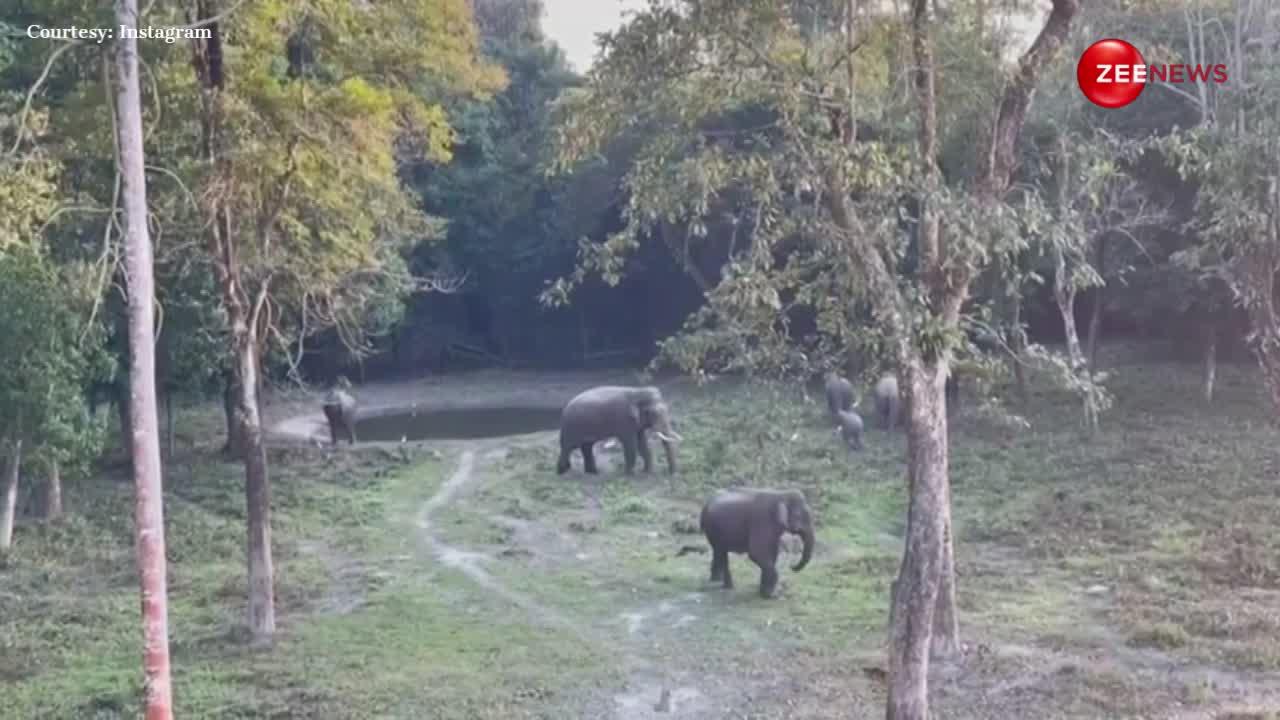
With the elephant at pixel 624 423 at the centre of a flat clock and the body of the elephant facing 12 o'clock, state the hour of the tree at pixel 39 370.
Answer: The tree is roughly at 5 o'clock from the elephant.

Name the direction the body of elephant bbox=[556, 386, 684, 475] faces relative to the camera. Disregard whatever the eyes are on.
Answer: to the viewer's right

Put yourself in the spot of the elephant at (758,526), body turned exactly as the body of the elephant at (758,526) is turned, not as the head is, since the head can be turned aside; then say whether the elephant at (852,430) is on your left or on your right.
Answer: on your left

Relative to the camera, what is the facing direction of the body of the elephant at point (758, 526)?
to the viewer's right

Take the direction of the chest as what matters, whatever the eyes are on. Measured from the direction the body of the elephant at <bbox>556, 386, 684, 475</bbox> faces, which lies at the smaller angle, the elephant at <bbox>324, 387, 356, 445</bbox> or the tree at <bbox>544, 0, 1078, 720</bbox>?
the tree
